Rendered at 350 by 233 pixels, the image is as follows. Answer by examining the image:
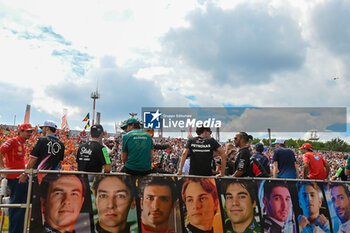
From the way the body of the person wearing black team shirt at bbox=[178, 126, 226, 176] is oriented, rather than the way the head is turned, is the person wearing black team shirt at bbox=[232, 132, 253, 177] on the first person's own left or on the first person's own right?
on the first person's own right

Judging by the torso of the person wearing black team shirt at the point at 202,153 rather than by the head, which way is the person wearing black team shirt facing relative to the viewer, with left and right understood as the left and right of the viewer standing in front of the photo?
facing away from the viewer

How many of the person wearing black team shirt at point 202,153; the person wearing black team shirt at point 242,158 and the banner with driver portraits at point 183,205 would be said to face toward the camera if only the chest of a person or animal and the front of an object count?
1

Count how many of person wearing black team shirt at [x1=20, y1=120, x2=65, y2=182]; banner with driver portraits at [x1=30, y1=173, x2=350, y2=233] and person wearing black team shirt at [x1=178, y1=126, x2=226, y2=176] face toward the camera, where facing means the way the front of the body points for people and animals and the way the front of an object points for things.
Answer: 1

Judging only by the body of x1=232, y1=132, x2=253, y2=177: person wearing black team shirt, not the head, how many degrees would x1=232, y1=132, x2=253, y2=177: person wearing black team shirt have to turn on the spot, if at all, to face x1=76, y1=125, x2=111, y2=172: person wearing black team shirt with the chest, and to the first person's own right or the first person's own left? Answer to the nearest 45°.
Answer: approximately 45° to the first person's own left

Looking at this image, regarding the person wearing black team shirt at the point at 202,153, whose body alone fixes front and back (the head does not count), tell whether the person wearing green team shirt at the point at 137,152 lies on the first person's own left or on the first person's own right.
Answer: on the first person's own left

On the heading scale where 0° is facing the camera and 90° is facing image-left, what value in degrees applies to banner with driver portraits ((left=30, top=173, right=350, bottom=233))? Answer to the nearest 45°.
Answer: approximately 0°
